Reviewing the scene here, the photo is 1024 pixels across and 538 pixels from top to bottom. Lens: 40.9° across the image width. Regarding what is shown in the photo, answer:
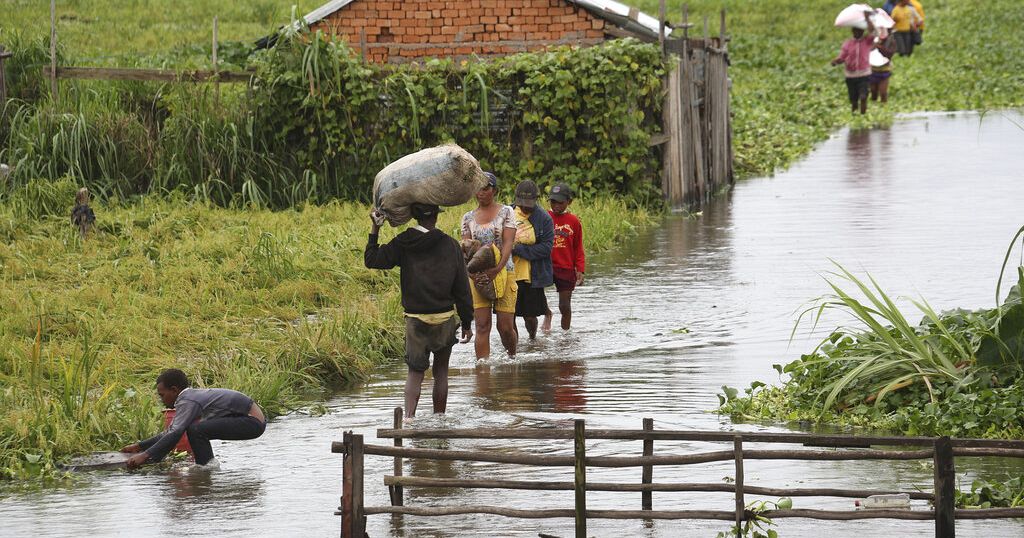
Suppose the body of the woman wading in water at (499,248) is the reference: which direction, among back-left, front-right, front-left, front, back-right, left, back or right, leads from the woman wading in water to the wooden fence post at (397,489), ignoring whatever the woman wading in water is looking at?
front

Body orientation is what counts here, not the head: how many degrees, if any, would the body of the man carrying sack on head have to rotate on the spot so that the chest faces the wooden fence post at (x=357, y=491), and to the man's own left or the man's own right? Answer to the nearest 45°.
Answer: approximately 180°

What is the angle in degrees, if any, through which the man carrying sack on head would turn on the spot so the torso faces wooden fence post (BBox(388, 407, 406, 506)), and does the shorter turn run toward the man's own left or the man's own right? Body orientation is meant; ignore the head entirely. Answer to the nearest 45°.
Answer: approximately 180°

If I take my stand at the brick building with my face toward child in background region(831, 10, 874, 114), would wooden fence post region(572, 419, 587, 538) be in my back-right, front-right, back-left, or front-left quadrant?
back-right

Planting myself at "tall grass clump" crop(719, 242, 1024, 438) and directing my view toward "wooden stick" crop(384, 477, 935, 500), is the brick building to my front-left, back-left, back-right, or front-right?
back-right

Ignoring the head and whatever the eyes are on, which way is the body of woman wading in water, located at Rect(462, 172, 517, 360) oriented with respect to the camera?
toward the camera

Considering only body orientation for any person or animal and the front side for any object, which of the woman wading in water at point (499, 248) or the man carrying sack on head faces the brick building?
the man carrying sack on head

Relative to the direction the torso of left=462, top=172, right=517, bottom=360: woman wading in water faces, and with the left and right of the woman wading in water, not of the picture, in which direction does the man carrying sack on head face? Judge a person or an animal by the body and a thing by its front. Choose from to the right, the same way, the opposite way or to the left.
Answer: the opposite way

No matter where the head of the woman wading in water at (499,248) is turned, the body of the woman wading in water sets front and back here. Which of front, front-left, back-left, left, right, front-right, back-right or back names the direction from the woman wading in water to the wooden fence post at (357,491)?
front

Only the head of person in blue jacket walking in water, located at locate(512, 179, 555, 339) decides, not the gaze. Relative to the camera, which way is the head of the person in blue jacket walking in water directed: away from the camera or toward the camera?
toward the camera

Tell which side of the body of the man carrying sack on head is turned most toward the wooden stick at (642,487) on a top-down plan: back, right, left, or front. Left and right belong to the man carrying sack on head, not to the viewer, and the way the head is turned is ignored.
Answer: back

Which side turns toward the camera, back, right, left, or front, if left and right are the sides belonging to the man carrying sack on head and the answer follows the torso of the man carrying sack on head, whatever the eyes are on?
back

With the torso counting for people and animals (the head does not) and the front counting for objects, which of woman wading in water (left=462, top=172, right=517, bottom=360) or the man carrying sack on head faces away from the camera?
the man carrying sack on head

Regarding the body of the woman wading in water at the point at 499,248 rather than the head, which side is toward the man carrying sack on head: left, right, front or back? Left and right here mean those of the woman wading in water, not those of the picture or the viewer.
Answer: front

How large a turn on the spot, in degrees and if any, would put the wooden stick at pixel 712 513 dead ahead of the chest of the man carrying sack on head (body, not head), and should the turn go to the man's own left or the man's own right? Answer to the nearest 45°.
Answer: approximately 135° to the man's own right

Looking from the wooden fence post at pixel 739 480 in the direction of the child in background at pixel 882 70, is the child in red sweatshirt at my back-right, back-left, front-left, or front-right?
front-left
